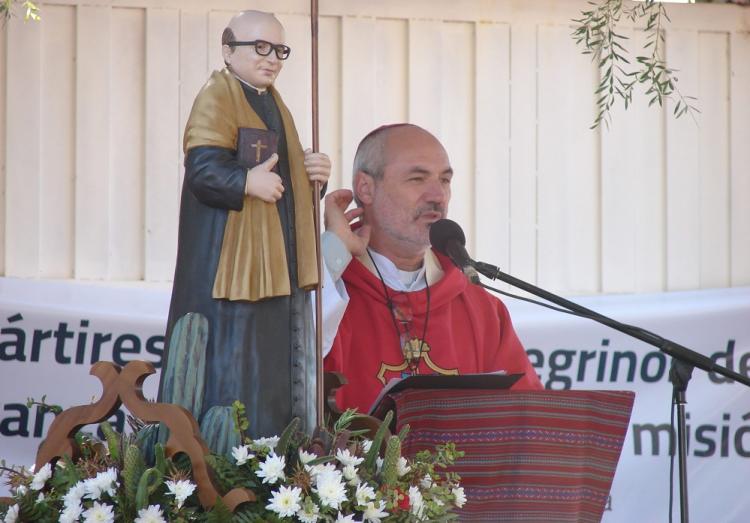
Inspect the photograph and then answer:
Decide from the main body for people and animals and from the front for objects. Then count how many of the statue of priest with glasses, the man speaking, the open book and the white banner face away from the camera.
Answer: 1

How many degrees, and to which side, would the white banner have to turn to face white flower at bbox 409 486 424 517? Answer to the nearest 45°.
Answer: approximately 45° to its right

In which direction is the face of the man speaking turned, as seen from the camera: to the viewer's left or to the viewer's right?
to the viewer's right

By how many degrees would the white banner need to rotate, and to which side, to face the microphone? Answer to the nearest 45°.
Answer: approximately 45° to its right

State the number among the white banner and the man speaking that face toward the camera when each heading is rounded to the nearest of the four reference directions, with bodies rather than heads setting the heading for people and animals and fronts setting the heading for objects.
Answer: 2

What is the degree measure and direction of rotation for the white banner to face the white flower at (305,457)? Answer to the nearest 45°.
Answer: approximately 45° to its right

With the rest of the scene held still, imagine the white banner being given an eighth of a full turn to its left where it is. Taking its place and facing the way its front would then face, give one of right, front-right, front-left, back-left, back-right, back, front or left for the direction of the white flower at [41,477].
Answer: right

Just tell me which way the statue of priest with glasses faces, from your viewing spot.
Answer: facing the viewer and to the right of the viewer

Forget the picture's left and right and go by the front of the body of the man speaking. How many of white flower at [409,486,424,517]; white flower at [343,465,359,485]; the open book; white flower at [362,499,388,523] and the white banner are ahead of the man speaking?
4

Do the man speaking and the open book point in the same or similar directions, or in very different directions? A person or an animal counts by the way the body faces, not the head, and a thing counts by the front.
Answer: very different directions

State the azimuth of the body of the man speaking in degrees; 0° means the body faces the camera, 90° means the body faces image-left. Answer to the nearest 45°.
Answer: approximately 0°

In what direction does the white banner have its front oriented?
toward the camera

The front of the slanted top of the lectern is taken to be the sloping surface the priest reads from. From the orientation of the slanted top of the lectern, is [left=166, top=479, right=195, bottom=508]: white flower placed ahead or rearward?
rearward

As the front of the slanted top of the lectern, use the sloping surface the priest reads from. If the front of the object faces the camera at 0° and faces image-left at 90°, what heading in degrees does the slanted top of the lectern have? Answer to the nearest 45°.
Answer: approximately 180°
